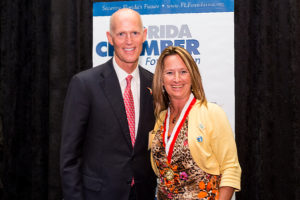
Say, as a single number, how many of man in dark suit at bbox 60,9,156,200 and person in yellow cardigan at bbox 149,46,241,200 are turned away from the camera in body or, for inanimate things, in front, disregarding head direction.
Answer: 0

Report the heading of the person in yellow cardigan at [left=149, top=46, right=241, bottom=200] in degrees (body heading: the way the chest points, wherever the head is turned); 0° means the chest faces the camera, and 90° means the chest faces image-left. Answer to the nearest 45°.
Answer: approximately 45°

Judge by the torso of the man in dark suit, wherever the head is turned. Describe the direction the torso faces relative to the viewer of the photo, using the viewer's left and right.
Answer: facing the viewer and to the right of the viewer
